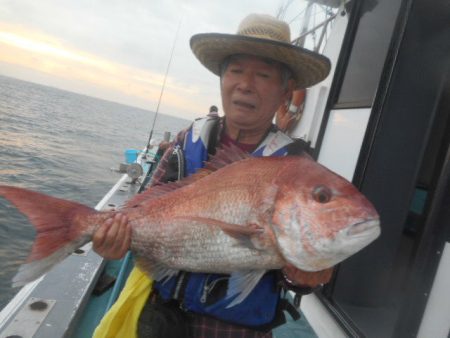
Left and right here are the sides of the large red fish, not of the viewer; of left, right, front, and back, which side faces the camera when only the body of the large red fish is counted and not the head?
right
